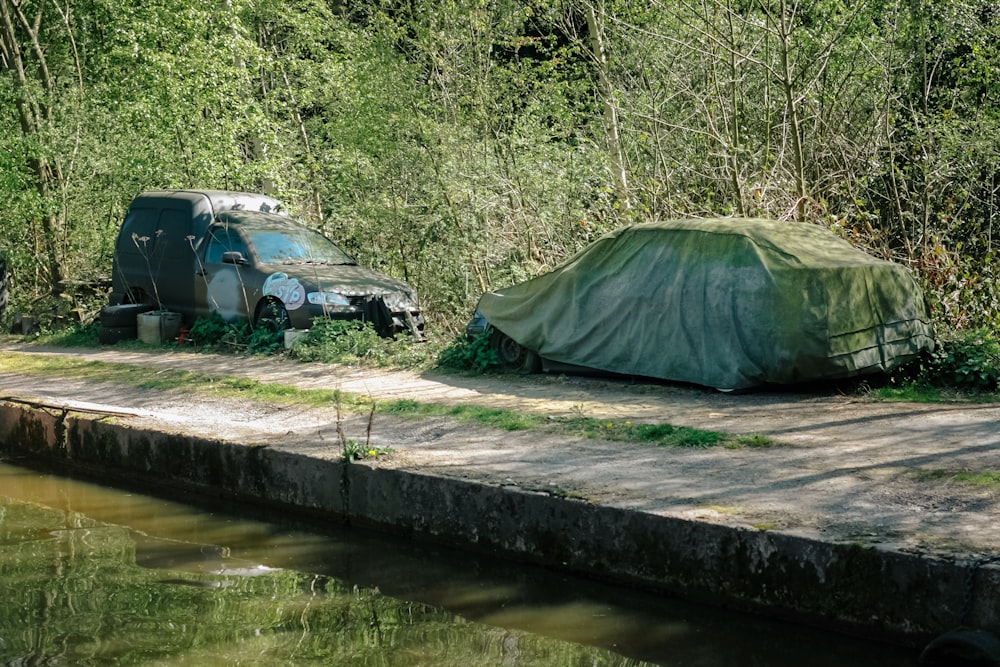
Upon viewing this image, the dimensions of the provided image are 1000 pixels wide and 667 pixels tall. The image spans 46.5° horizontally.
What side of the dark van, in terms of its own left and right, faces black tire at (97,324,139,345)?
back

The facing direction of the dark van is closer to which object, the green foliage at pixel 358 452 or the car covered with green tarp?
the car covered with green tarp

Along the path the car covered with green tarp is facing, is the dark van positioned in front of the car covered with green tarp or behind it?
in front

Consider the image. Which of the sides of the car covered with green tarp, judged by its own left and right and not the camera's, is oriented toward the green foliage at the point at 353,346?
front

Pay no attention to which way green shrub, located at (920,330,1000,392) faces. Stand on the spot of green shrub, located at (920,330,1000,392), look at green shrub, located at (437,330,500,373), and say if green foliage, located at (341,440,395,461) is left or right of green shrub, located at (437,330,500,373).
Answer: left

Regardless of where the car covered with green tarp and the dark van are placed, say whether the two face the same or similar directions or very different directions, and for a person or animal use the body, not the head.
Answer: very different directions

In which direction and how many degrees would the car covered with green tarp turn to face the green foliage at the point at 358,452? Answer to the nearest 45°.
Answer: approximately 90° to its left

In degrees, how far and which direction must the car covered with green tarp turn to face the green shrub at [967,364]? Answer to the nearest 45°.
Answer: approximately 135° to its right

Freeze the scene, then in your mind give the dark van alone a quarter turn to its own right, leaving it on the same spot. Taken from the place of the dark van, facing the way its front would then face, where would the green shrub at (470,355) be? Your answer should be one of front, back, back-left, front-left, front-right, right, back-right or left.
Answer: left

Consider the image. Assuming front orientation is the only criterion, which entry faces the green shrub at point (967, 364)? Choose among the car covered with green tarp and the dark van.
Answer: the dark van

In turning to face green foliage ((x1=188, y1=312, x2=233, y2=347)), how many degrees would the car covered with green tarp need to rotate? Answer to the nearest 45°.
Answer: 0° — it already faces it

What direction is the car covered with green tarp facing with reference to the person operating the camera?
facing away from the viewer and to the left of the viewer

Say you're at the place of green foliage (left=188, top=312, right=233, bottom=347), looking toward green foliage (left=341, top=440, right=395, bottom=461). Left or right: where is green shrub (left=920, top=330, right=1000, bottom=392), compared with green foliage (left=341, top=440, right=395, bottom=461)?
left

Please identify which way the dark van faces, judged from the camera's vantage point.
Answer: facing the viewer and to the right of the viewer

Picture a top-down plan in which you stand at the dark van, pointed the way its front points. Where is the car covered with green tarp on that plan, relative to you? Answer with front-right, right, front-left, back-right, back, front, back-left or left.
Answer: front

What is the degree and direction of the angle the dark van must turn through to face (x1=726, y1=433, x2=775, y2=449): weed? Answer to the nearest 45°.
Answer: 0° — it already faces it
